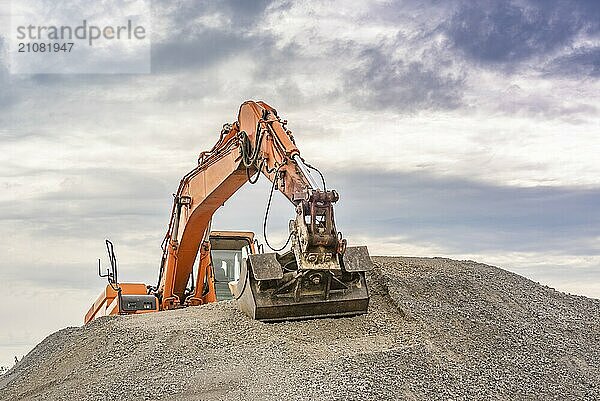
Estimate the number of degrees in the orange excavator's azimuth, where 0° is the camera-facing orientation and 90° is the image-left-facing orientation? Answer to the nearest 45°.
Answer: approximately 315°
